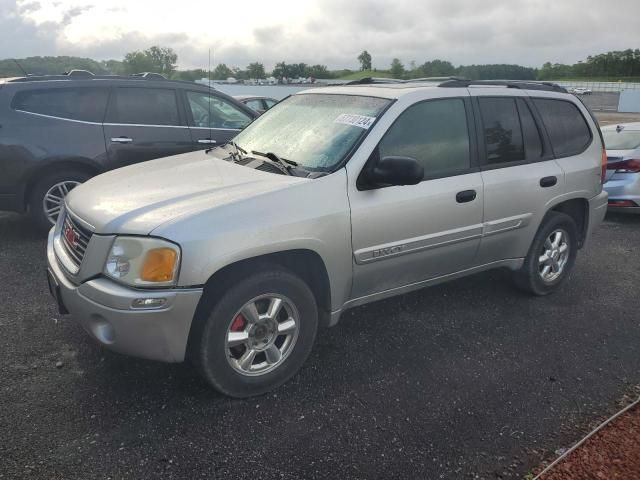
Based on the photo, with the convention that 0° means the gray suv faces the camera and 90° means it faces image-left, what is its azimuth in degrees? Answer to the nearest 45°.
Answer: approximately 270°

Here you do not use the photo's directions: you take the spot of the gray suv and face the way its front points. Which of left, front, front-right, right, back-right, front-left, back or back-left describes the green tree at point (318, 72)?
front-left

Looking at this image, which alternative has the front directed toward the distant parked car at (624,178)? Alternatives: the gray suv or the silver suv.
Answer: the gray suv

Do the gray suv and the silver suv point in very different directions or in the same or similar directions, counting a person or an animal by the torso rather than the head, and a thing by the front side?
very different directions

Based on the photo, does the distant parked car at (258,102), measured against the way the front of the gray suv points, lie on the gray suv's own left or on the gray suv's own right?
on the gray suv's own left

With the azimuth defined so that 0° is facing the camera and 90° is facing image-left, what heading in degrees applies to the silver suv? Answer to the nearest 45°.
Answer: approximately 45°

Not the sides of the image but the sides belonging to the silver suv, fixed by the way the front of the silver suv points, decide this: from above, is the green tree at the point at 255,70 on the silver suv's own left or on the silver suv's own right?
on the silver suv's own right

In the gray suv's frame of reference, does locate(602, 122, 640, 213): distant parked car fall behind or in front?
in front

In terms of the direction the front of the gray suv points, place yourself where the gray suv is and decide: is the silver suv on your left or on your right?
on your right

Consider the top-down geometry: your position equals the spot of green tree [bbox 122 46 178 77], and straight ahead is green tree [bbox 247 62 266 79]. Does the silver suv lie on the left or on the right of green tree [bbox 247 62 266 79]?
right

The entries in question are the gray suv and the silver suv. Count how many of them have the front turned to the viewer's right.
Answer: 1

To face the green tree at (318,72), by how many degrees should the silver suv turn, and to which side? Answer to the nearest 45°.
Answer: approximately 135° to its right
